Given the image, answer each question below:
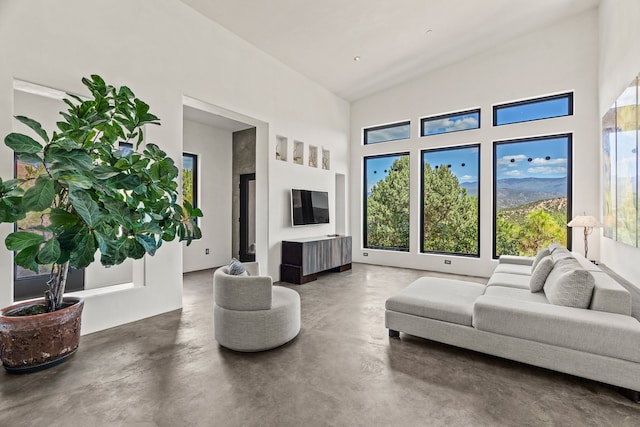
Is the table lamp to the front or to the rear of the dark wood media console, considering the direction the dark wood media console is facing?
to the front

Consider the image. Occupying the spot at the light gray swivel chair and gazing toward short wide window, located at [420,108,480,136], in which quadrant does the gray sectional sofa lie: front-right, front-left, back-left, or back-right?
front-right

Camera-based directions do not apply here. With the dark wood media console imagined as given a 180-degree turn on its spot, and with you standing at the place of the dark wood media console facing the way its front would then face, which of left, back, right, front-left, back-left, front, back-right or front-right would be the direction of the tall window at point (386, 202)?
right

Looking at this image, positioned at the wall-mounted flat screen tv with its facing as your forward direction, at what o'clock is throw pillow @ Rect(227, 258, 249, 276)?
The throw pillow is roughly at 2 o'clock from the wall-mounted flat screen tv.

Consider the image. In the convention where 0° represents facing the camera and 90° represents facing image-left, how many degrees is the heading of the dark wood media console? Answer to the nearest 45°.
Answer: approximately 315°

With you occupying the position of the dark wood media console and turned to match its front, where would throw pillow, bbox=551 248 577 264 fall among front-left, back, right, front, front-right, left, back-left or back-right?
front

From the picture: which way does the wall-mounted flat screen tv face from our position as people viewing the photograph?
facing the viewer and to the right of the viewer

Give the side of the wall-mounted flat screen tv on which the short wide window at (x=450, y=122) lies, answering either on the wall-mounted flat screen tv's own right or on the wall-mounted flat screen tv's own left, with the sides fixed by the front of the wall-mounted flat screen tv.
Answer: on the wall-mounted flat screen tv's own left

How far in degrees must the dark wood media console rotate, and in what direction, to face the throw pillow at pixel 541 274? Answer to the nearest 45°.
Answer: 0° — it already faces it

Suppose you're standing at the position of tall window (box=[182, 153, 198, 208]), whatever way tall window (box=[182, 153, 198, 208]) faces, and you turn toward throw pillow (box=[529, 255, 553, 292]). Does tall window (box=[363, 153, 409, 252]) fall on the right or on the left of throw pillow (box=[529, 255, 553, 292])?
left

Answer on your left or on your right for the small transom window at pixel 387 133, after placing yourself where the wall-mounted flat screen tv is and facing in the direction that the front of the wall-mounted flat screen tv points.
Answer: on your left

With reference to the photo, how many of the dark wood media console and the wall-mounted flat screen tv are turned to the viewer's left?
0
